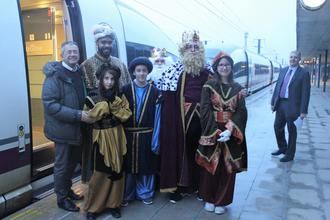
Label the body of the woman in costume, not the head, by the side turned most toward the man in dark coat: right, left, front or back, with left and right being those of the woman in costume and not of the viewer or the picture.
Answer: right

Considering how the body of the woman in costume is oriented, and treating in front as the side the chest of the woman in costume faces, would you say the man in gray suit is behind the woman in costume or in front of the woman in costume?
behind

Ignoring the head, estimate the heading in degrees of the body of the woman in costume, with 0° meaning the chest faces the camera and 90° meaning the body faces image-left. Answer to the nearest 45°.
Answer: approximately 0°

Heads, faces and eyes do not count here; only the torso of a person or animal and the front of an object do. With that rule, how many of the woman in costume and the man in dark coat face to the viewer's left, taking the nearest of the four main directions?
0

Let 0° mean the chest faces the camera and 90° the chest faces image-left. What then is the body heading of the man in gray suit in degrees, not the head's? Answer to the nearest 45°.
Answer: approximately 45°

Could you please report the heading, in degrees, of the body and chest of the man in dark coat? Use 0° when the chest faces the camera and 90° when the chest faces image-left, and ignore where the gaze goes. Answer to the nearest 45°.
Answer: approximately 315°

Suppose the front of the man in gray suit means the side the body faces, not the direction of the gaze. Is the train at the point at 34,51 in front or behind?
in front
